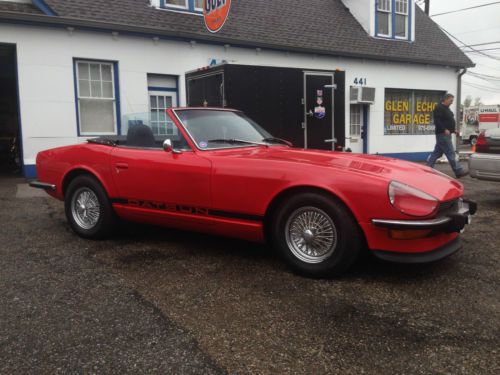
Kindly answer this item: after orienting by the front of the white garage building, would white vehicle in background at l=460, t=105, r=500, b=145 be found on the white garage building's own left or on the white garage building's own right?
on the white garage building's own left

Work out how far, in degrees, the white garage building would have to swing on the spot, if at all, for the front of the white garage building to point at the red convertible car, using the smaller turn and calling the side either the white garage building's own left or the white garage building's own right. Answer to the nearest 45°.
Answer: approximately 45° to the white garage building's own right

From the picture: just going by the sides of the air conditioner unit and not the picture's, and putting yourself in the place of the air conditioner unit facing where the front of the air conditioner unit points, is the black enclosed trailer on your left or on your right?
on your right

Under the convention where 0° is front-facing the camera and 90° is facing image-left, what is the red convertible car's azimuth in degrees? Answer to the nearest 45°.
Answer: approximately 315°

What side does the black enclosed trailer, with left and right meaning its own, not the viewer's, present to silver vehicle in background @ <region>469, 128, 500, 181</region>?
right

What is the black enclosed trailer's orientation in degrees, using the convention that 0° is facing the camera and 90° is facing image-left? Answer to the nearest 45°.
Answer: approximately 225°

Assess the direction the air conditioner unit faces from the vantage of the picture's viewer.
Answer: facing the viewer and to the right of the viewer

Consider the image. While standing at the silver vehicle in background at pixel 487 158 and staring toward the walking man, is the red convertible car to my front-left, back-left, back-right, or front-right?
back-left

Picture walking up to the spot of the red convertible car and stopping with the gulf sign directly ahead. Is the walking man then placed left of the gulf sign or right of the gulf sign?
right

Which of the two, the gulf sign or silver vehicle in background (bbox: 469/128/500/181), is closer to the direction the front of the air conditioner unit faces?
the silver vehicle in background
